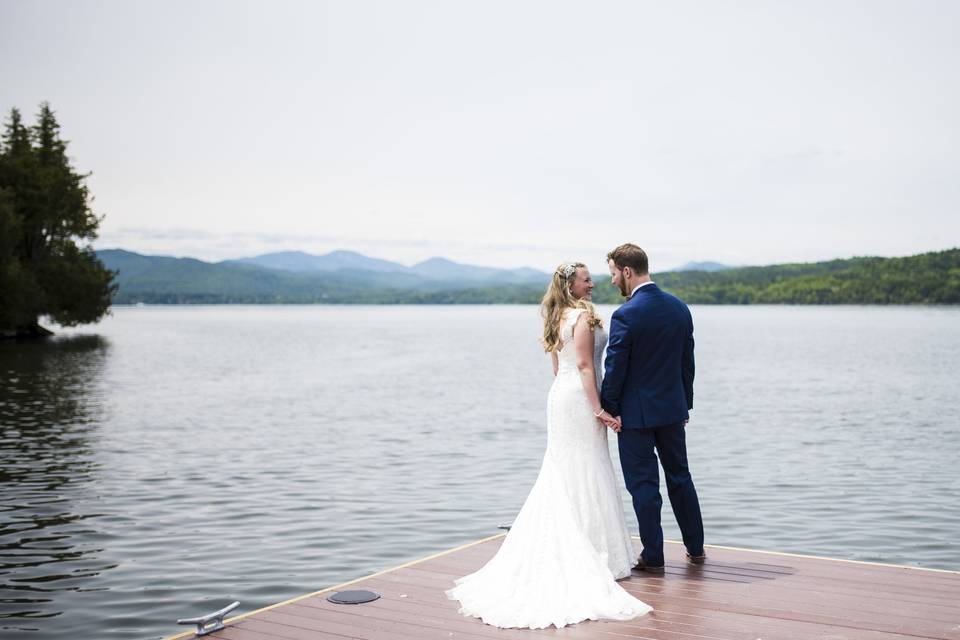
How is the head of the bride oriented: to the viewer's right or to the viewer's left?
to the viewer's right

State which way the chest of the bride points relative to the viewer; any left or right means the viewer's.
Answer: facing away from the viewer and to the right of the viewer
